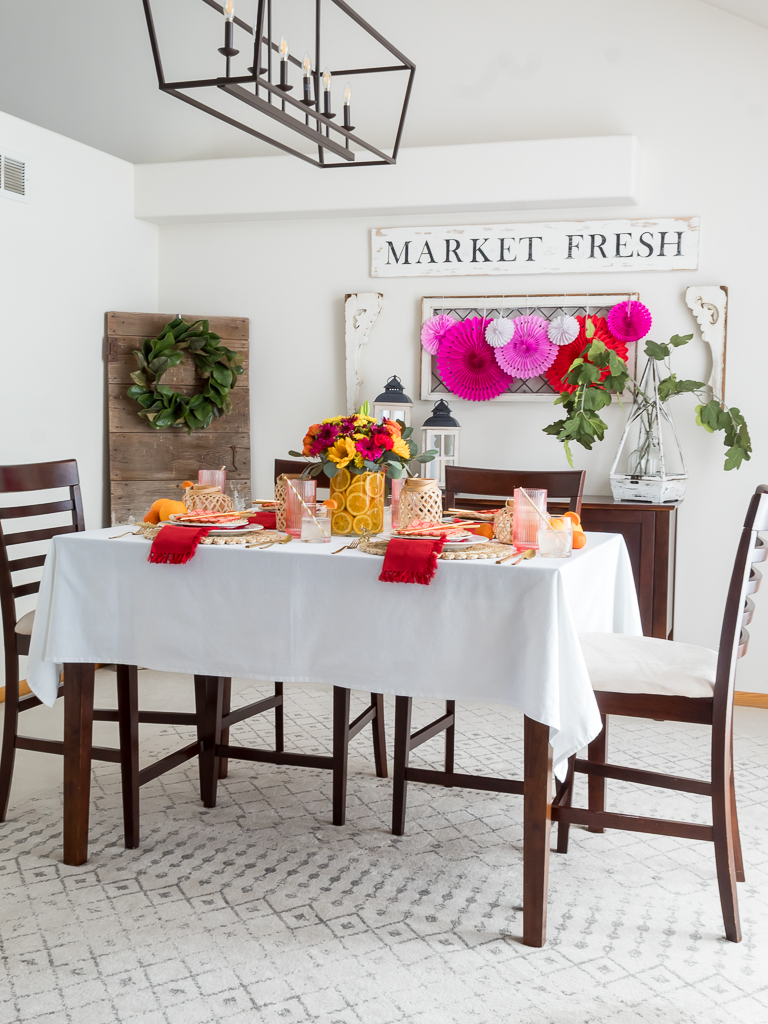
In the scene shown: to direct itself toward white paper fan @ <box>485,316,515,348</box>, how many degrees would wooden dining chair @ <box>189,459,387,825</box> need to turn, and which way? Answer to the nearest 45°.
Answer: approximately 180°

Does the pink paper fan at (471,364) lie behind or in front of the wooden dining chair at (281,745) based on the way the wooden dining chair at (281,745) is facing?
behind

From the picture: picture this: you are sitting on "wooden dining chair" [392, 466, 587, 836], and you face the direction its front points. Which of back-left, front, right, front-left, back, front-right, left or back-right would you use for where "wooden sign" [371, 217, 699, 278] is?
back-right

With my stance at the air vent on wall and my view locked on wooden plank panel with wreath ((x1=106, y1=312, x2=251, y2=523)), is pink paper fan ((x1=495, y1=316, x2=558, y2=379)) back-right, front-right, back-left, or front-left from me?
front-right

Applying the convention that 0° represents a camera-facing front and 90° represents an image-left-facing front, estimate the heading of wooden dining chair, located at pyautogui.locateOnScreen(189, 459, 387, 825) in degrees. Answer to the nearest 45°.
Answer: approximately 45°

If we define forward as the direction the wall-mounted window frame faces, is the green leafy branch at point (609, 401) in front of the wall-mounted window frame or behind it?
in front

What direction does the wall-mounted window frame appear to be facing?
toward the camera

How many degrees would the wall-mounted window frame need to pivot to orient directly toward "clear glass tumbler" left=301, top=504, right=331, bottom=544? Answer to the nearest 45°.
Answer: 0° — it already faces it

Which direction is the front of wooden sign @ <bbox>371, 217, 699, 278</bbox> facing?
toward the camera
